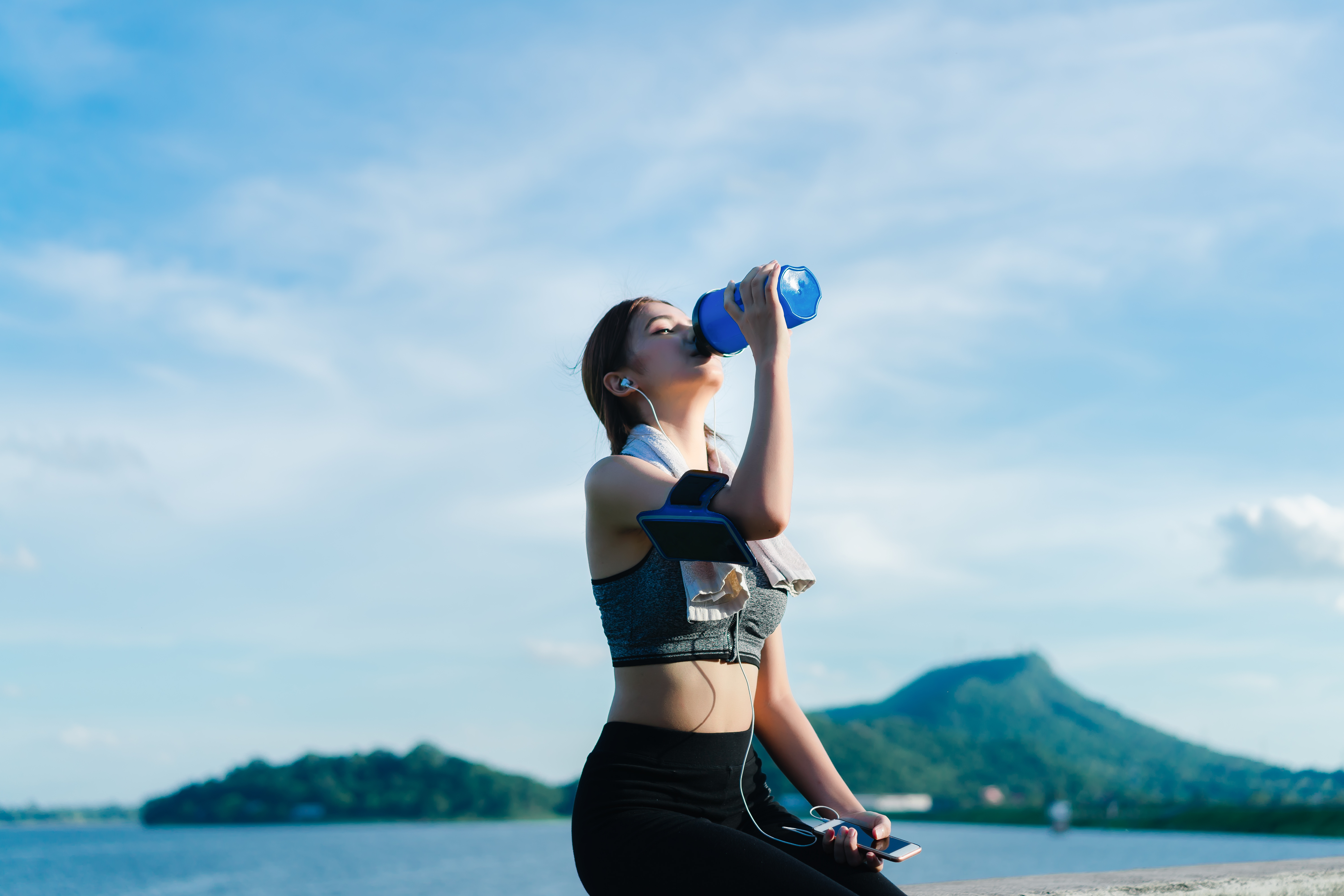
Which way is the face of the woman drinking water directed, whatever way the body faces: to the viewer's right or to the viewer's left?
to the viewer's right

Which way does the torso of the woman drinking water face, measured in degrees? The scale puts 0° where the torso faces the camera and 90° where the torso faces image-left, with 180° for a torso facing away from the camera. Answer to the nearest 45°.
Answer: approximately 315°
